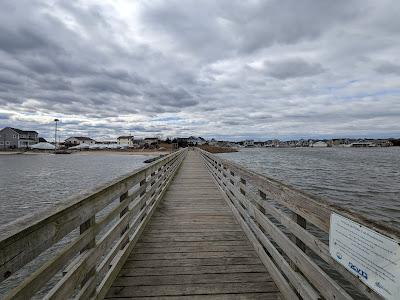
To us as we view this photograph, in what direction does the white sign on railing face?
facing the viewer and to the left of the viewer
